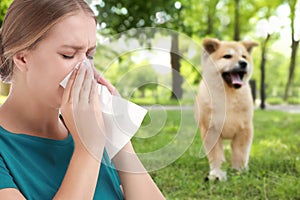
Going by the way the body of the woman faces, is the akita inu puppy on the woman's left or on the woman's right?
on the woman's left

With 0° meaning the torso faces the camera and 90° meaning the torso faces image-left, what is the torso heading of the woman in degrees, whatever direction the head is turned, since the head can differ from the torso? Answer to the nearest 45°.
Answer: approximately 315°

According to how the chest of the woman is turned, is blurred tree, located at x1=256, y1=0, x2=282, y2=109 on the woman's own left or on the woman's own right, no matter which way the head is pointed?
on the woman's own left

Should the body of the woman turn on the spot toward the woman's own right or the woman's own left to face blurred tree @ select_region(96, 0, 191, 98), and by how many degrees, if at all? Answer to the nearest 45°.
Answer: approximately 135° to the woman's own left
